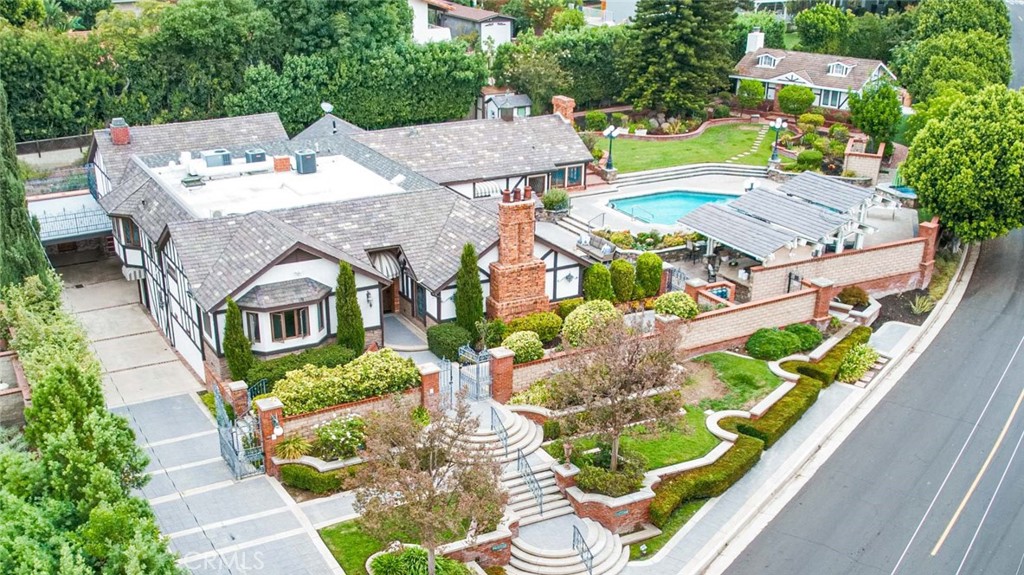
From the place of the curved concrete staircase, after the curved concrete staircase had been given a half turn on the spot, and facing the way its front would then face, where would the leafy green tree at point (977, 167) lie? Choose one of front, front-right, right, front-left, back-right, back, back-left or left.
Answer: right

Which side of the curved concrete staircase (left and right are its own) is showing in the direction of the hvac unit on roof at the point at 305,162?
back

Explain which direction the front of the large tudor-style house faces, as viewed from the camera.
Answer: facing the viewer and to the right of the viewer

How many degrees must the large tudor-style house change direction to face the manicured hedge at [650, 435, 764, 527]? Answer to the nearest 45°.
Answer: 0° — it already faces it

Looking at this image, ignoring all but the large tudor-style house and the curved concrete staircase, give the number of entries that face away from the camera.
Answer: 0

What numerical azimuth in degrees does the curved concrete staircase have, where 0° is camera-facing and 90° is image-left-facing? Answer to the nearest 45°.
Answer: approximately 315°

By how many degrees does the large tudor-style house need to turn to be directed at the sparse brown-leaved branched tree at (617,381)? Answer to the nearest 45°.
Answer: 0° — it already faces it

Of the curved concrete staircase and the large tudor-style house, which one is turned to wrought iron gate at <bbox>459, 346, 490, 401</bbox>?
the large tudor-style house

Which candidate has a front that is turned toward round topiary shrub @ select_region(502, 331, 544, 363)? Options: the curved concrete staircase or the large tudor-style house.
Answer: the large tudor-style house

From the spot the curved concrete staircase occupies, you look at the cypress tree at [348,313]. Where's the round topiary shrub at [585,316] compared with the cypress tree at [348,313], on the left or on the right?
right

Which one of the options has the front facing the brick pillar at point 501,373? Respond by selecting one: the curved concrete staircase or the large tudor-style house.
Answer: the large tudor-style house

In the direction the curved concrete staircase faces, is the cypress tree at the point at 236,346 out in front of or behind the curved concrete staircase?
behind

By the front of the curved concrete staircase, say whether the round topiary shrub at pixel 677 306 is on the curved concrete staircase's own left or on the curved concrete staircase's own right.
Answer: on the curved concrete staircase's own left

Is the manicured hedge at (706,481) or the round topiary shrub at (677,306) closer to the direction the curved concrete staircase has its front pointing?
the manicured hedge

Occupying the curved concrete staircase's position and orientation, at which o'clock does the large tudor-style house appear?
The large tudor-style house is roughly at 6 o'clock from the curved concrete staircase.
